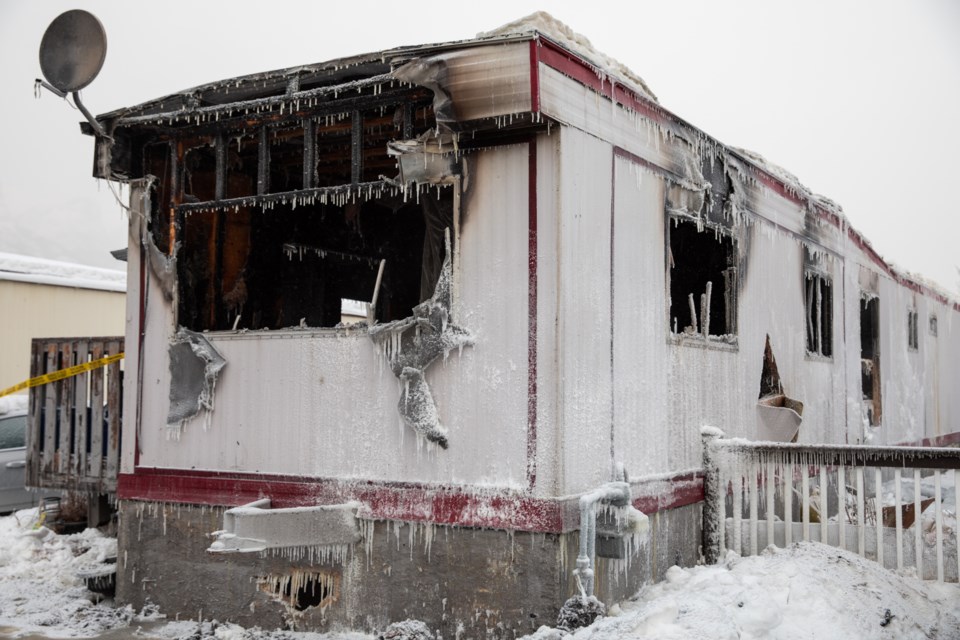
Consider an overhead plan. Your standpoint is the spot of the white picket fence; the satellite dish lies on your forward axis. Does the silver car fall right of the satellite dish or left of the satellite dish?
right

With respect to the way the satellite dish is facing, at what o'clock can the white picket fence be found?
The white picket fence is roughly at 8 o'clock from the satellite dish.

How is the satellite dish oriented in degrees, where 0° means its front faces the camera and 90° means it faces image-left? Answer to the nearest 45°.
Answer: approximately 45°
